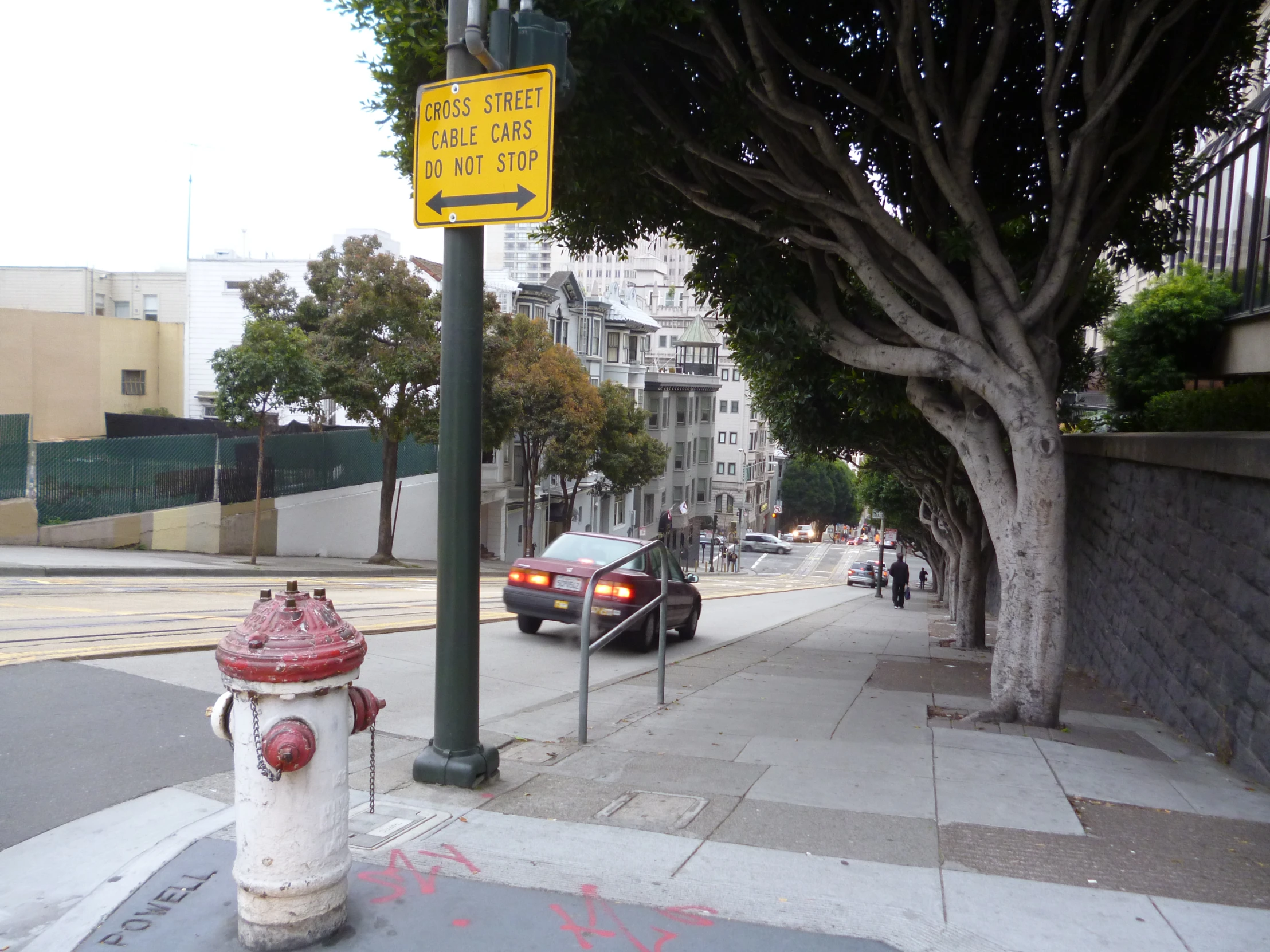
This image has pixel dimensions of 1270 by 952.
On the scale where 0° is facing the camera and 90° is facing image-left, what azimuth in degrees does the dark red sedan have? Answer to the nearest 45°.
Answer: approximately 225°

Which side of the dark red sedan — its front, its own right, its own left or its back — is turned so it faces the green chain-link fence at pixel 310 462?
left

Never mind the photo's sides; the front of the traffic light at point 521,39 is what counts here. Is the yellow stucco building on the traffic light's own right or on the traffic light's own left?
on the traffic light's own left

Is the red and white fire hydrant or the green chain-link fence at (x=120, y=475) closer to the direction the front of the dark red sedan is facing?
the green chain-link fence

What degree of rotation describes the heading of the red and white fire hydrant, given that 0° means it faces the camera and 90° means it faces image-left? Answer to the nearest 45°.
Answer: approximately 0°

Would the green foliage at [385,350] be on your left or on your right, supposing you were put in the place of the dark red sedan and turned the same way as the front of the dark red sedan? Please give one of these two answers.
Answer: on your left

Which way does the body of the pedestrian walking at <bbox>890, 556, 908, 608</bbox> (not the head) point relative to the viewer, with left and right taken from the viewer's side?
facing away from the viewer

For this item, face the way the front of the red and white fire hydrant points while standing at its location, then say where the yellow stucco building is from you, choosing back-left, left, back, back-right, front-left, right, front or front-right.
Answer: back

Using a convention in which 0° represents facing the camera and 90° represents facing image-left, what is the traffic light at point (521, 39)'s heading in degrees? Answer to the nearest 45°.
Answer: approximately 225°

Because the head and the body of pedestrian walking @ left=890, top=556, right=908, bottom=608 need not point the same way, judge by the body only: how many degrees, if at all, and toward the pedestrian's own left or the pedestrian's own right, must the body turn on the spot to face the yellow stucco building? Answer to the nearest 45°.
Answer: approximately 90° to the pedestrian's own left

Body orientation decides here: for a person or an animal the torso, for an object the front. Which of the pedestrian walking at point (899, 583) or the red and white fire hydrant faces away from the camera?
the pedestrian walking

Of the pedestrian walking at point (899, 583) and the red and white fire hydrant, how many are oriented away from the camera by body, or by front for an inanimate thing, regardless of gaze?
1
